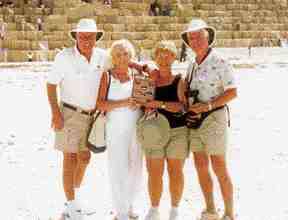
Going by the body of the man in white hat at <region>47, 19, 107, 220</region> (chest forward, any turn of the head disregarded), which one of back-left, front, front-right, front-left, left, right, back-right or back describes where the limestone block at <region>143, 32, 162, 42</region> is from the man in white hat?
back-left

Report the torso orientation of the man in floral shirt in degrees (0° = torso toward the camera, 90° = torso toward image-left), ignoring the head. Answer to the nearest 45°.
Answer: approximately 45°

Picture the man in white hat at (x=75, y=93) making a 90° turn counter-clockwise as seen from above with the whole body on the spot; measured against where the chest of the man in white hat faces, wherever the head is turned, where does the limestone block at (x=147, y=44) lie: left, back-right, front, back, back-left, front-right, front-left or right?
front-left

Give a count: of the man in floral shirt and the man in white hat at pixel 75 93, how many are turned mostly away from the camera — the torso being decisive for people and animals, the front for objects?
0

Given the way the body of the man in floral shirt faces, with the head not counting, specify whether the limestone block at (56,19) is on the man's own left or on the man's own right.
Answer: on the man's own right

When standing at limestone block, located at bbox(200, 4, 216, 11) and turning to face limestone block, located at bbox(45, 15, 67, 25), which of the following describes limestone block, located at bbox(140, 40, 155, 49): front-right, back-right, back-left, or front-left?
front-left

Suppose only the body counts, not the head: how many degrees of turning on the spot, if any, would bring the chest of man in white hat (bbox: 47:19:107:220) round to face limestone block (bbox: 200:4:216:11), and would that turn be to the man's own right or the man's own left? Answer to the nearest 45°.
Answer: approximately 135° to the man's own left

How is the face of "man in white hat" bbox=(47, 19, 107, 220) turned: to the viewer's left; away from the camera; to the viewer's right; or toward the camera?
toward the camera

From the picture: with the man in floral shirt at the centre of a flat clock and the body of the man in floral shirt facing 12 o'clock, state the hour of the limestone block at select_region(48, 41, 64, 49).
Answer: The limestone block is roughly at 4 o'clock from the man in floral shirt.

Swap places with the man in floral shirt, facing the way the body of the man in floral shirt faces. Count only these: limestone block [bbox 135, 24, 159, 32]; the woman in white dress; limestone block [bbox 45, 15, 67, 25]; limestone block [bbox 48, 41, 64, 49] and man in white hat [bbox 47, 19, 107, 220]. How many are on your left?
0

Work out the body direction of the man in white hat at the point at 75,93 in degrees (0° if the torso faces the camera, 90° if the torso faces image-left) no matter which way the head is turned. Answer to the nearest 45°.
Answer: approximately 315°

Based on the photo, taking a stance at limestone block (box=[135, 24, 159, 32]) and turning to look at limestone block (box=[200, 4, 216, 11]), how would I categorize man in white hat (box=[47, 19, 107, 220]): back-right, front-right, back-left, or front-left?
back-right

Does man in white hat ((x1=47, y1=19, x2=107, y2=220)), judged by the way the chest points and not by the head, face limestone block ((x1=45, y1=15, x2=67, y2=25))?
no

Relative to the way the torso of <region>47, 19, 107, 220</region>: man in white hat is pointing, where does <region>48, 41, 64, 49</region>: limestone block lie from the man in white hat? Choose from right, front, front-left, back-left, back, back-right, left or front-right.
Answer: back-left

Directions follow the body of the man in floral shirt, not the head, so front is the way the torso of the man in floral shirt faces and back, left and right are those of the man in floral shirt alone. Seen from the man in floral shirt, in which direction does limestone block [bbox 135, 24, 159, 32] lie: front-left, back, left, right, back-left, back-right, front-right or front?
back-right

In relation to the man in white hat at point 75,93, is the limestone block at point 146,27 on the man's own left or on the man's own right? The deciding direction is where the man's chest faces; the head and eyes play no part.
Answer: on the man's own left

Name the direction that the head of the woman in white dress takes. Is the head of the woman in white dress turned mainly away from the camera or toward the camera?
toward the camera

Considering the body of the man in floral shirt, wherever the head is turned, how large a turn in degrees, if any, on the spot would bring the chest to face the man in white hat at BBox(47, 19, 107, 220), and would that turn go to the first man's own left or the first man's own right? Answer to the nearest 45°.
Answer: approximately 45° to the first man's own right
